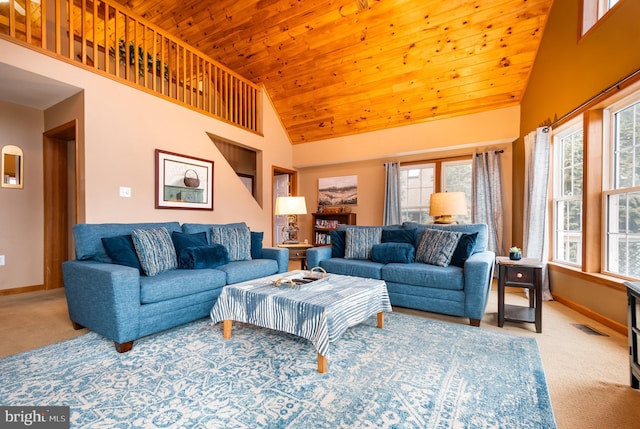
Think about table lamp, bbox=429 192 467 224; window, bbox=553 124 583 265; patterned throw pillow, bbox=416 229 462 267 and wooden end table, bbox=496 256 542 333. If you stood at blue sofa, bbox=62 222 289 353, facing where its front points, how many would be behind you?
0

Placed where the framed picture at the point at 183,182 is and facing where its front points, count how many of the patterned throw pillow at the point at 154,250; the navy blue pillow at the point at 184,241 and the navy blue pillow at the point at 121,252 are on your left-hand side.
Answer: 0

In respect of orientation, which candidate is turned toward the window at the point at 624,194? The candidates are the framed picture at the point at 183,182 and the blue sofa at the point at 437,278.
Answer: the framed picture

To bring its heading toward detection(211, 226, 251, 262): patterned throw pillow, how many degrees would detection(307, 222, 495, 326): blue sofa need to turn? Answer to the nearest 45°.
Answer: approximately 45° to its right

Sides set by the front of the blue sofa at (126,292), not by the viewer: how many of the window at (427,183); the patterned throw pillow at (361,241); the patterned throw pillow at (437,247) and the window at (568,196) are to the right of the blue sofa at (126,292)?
0

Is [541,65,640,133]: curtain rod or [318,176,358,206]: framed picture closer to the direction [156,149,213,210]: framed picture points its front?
the curtain rod

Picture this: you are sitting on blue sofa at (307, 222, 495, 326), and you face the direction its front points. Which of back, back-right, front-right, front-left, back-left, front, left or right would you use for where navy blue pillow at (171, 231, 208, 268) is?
front-right

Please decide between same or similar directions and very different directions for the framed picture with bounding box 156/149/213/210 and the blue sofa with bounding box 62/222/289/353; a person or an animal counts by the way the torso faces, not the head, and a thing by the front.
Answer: same or similar directions

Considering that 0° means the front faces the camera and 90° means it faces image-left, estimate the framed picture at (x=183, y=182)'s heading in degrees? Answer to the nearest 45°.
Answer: approximately 315°

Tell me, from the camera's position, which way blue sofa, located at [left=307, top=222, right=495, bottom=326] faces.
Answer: facing the viewer and to the left of the viewer

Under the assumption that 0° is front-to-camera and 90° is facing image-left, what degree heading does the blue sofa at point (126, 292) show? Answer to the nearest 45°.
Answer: approximately 315°

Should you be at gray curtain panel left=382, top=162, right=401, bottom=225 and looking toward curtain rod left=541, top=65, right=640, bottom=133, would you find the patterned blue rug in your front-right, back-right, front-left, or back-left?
front-right

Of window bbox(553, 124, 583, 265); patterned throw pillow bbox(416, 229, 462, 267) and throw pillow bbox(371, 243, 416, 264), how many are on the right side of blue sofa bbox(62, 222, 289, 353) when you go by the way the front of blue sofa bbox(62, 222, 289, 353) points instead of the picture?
0

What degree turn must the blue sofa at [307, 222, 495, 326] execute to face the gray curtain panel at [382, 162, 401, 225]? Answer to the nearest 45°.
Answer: approximately 135° to its right

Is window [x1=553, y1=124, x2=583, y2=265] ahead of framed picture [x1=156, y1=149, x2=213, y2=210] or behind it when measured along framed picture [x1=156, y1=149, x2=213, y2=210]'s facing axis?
ahead

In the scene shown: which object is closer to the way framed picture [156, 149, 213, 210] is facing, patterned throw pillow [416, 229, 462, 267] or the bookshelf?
the patterned throw pillow

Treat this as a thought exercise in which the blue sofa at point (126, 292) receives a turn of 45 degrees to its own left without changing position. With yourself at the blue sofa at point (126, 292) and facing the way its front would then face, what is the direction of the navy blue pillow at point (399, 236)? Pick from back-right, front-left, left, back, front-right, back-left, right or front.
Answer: front

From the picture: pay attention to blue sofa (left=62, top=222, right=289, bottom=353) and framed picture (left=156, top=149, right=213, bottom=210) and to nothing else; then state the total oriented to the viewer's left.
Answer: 0

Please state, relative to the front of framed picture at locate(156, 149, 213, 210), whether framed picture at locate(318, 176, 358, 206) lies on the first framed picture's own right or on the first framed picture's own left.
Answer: on the first framed picture's own left
